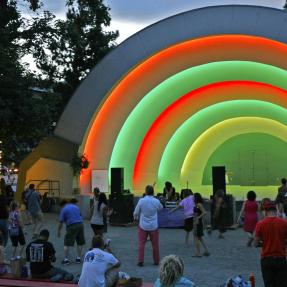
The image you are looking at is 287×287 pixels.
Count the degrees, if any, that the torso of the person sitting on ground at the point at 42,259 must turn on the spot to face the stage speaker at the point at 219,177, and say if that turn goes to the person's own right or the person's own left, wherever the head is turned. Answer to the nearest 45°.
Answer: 0° — they already face it

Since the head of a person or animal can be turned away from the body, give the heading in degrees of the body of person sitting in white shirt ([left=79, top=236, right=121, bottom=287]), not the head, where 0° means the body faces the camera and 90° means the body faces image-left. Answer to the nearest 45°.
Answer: approximately 225°

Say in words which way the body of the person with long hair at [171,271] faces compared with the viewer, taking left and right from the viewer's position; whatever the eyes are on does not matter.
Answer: facing away from the viewer

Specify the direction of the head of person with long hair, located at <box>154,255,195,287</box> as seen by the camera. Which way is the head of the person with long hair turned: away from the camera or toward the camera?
away from the camera

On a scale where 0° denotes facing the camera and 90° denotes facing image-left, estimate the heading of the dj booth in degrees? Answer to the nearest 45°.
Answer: approximately 0°

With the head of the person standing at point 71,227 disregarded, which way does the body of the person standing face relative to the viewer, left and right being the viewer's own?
facing away from the viewer and to the left of the viewer

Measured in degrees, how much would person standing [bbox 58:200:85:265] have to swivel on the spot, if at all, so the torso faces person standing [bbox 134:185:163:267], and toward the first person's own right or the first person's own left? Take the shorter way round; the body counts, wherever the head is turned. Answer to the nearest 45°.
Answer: approximately 135° to the first person's own right

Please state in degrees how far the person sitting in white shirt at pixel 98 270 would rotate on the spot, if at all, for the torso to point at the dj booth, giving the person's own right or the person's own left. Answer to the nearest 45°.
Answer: approximately 45° to the person's own left
